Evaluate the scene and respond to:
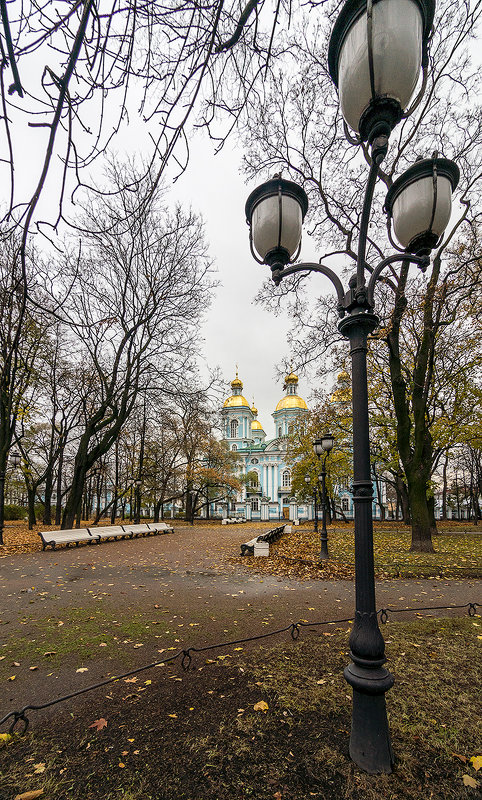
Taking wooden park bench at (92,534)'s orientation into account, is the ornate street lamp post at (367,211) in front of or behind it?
in front

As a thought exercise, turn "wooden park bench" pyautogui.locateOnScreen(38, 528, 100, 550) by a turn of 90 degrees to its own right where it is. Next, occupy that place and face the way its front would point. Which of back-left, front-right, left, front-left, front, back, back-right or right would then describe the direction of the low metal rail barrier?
front-left

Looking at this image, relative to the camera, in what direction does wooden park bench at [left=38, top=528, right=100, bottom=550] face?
facing the viewer and to the right of the viewer

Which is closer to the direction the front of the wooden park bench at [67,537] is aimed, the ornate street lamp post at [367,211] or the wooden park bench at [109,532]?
the ornate street lamp post

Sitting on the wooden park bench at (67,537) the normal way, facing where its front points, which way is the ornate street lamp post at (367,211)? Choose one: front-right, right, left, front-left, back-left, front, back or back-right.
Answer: front-right

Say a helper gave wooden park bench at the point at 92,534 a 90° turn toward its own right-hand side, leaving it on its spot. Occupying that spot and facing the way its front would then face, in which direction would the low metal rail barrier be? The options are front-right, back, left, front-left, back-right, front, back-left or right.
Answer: front-left
